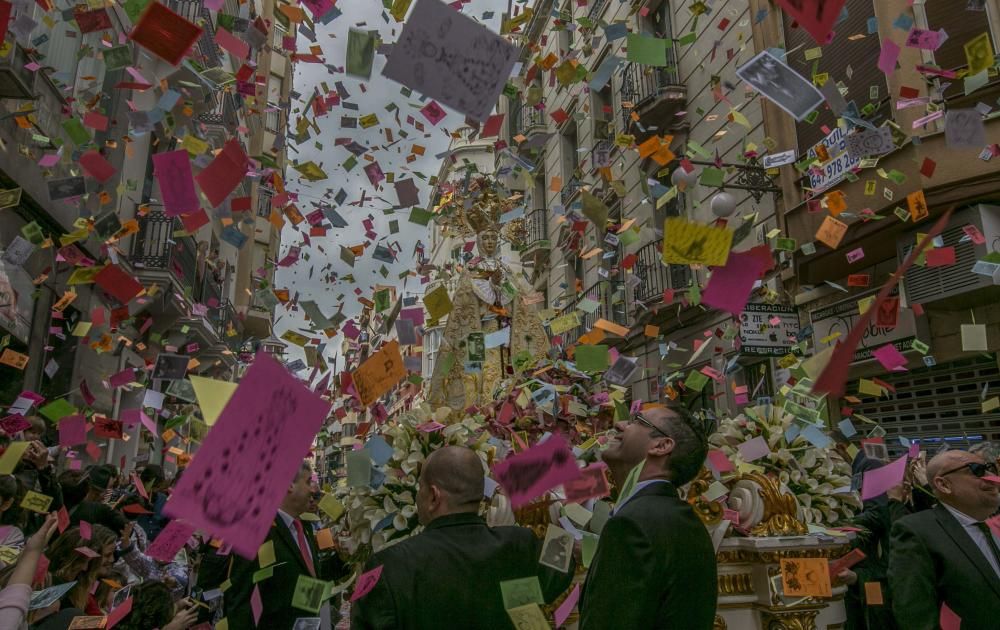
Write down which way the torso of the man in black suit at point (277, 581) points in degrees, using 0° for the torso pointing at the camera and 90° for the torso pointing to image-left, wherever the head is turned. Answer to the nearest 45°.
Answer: approximately 315°

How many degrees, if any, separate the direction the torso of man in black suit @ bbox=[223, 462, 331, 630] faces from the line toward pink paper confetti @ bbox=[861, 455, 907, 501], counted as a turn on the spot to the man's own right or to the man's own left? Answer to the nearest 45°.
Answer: approximately 45° to the man's own left

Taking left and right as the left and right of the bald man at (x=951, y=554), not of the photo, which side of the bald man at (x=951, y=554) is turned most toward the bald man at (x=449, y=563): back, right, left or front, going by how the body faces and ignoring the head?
right

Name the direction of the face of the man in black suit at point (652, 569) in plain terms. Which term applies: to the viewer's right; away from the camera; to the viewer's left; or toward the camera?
to the viewer's left

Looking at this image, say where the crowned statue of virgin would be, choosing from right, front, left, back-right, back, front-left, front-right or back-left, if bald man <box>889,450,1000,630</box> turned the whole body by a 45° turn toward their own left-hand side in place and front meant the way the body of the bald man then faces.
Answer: back-left

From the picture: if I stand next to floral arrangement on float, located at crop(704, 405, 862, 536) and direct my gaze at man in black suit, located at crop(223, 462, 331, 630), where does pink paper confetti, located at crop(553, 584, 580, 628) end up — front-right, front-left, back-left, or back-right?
front-left

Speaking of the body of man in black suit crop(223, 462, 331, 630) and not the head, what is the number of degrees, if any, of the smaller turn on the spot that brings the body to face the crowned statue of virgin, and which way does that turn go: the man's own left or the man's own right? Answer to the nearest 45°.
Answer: approximately 90° to the man's own left

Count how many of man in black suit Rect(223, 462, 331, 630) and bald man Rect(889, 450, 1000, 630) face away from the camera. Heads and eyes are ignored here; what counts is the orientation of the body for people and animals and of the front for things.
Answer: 0

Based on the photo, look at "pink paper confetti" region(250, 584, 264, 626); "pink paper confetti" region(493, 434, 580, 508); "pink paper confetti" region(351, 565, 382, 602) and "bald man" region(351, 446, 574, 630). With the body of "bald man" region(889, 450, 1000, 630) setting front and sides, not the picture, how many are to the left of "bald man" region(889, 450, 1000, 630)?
0

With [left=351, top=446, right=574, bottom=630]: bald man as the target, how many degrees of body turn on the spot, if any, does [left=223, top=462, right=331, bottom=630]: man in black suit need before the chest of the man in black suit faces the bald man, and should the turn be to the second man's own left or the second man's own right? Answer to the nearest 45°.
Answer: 0° — they already face them

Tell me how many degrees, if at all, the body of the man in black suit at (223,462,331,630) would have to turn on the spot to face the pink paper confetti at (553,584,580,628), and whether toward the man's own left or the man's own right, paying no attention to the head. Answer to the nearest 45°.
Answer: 0° — they already face it

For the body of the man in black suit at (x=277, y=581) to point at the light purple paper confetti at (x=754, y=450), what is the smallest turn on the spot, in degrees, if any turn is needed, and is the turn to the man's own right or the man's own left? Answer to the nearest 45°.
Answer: approximately 45° to the man's own left

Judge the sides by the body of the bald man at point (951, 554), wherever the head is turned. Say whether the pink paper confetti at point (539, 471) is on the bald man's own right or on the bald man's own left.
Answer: on the bald man's own right

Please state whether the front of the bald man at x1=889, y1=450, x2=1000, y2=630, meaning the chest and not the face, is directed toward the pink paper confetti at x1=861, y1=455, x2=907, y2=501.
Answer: no

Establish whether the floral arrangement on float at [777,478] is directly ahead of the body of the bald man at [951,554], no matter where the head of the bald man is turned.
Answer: no
